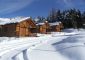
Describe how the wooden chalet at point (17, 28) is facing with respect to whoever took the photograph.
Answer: facing the viewer and to the right of the viewer
